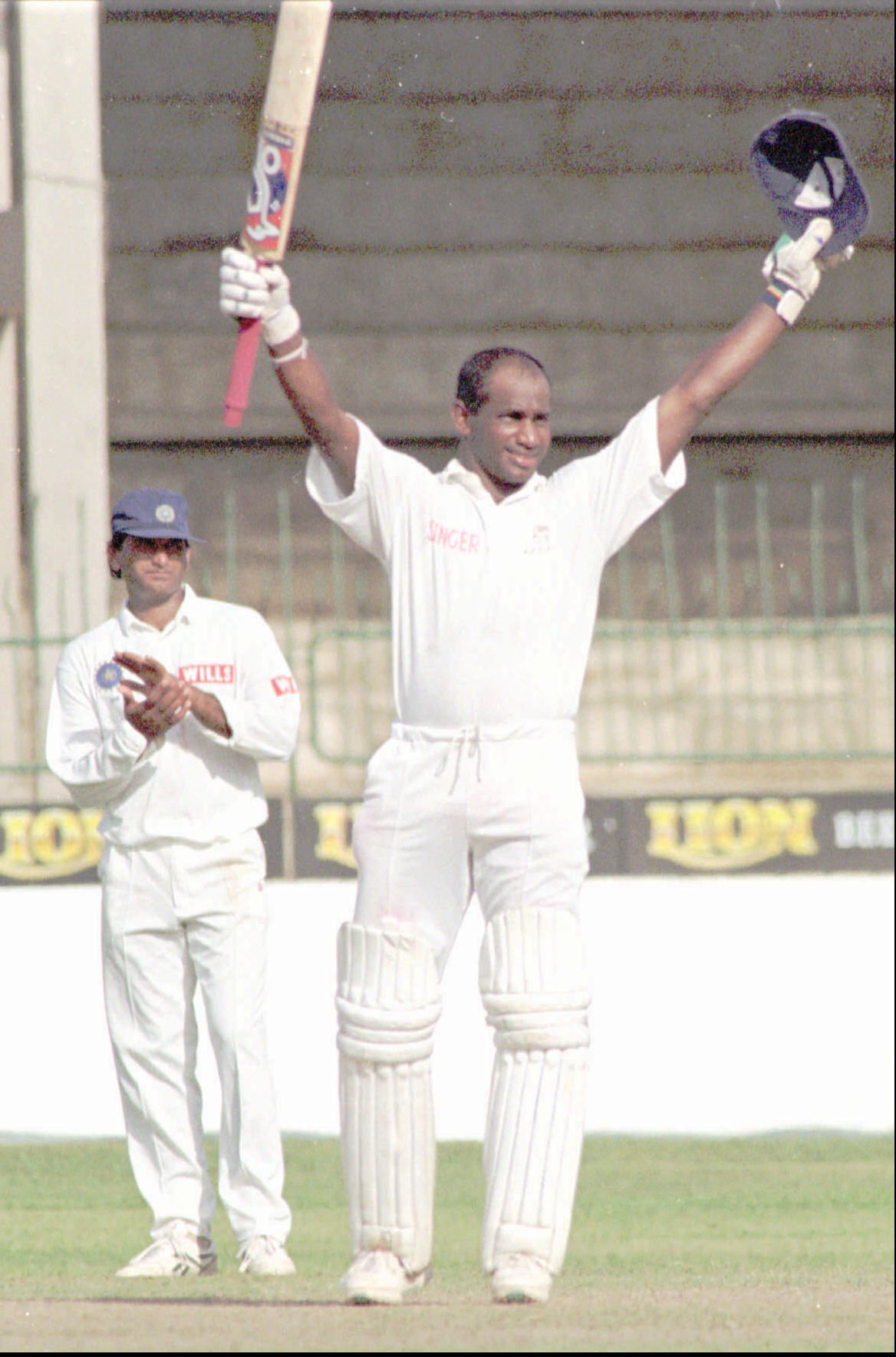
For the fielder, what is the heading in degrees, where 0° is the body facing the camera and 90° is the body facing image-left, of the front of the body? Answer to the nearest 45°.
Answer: approximately 0°

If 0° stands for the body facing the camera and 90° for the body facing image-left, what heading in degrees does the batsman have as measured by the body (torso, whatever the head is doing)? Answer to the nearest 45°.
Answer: approximately 0°

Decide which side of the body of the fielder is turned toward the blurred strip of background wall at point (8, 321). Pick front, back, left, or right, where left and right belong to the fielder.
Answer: back

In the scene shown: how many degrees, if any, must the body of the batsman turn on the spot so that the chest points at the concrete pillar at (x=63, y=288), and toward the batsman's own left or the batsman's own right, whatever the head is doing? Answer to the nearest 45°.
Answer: approximately 180°

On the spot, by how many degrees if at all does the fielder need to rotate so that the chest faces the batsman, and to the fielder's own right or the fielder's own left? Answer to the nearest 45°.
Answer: approximately 45° to the fielder's own left

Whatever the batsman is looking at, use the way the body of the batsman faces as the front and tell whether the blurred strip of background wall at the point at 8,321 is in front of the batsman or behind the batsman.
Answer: behind

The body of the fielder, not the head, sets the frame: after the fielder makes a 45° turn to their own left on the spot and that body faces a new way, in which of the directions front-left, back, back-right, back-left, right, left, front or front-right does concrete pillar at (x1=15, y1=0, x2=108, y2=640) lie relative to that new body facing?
back-left

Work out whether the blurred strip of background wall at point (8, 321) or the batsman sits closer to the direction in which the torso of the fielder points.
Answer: the batsman

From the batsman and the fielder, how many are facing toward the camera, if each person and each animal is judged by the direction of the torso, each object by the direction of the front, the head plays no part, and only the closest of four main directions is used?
2
